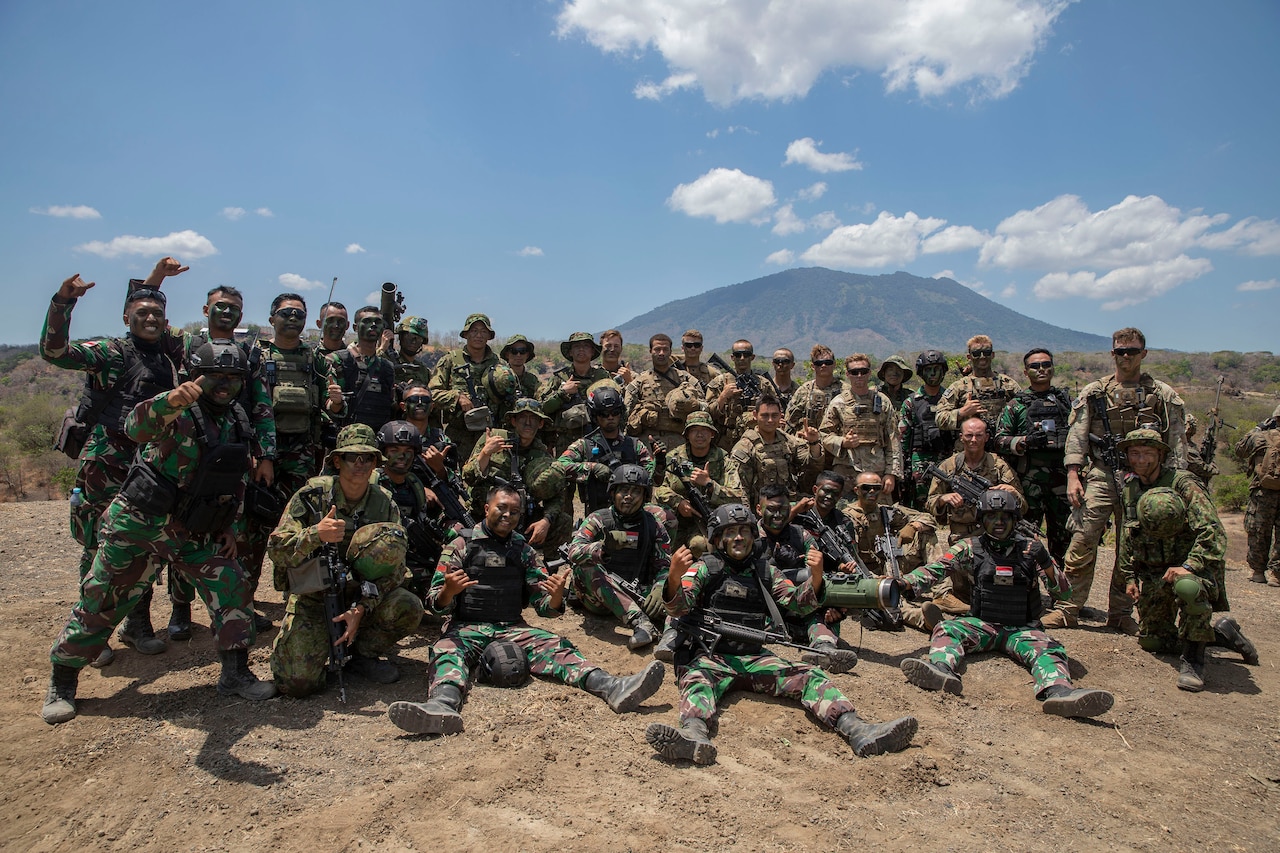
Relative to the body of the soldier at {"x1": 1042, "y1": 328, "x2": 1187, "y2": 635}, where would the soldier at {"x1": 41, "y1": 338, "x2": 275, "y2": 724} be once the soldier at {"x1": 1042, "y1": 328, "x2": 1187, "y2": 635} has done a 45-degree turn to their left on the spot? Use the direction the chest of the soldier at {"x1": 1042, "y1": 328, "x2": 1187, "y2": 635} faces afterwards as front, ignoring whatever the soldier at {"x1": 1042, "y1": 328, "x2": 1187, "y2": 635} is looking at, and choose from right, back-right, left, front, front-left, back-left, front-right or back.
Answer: right

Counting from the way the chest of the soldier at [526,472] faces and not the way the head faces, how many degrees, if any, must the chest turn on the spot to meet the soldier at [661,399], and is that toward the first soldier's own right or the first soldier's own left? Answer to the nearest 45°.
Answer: approximately 135° to the first soldier's own left

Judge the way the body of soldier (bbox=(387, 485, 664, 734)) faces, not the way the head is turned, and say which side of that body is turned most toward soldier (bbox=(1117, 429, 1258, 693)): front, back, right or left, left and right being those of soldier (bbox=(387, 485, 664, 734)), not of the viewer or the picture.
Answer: left

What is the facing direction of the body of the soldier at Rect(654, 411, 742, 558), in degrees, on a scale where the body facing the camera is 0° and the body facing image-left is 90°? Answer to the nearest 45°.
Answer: approximately 0°

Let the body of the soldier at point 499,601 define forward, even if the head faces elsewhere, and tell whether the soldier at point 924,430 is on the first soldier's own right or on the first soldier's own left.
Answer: on the first soldier's own left

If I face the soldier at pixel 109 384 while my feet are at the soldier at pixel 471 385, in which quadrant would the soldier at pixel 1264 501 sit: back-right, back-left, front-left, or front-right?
back-left

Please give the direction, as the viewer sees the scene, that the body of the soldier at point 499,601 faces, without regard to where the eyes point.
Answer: toward the camera

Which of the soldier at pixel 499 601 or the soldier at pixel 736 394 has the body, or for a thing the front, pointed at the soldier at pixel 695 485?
the soldier at pixel 736 394

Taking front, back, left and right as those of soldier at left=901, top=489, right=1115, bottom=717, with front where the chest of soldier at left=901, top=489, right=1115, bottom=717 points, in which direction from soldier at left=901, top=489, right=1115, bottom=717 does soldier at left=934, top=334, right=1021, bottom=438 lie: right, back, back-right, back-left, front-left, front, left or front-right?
back

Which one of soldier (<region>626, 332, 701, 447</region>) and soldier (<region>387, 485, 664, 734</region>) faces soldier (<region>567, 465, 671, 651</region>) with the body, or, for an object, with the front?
soldier (<region>626, 332, 701, 447</region>)

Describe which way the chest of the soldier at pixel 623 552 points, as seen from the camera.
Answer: toward the camera
